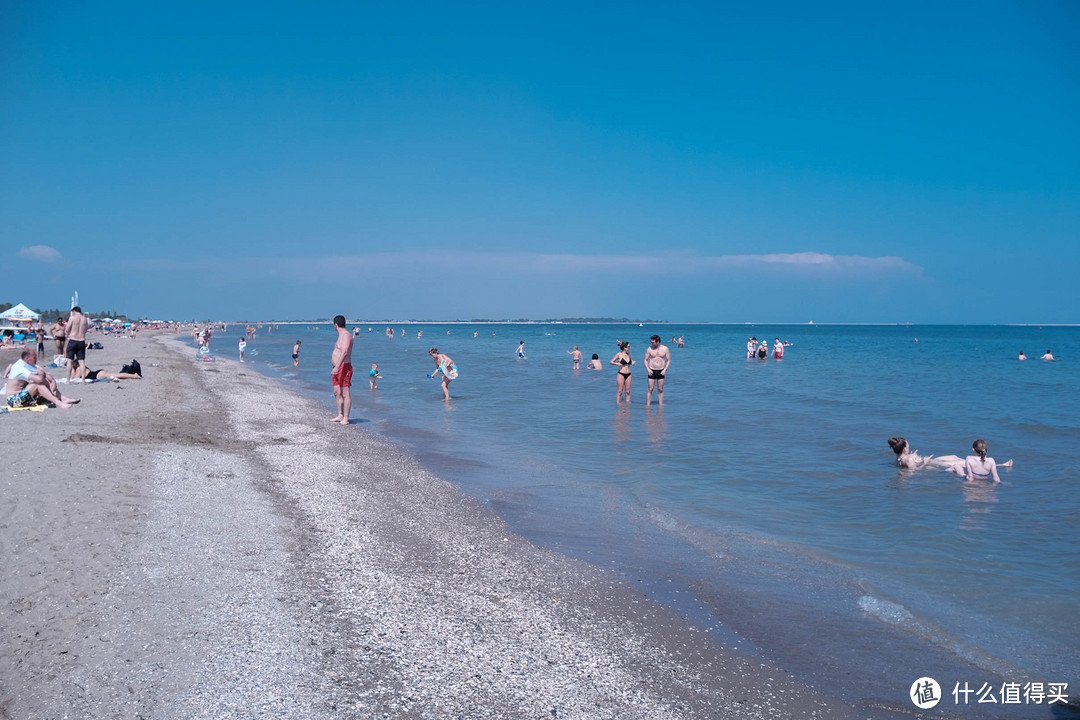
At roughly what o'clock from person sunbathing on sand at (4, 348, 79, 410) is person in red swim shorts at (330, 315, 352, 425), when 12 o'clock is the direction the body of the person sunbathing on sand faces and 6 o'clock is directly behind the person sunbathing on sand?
The person in red swim shorts is roughly at 1 o'clock from the person sunbathing on sand.

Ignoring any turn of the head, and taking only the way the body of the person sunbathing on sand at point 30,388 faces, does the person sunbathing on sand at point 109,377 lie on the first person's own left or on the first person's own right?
on the first person's own left

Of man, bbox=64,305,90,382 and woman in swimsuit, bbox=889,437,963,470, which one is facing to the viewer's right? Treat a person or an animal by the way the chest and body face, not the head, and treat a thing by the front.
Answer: the woman in swimsuit

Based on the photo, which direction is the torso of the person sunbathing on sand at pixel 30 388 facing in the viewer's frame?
to the viewer's right

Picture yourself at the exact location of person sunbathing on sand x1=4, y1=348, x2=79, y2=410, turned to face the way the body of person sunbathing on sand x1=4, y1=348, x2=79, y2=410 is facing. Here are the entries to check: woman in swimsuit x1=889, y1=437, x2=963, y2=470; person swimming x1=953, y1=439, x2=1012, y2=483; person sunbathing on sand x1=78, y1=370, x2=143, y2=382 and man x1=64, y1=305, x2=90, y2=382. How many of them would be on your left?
2

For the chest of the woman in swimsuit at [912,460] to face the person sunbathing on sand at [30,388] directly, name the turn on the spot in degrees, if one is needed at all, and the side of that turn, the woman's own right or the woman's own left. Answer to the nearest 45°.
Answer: approximately 180°

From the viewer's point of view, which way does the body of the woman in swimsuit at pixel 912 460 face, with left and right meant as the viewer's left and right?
facing to the right of the viewer
